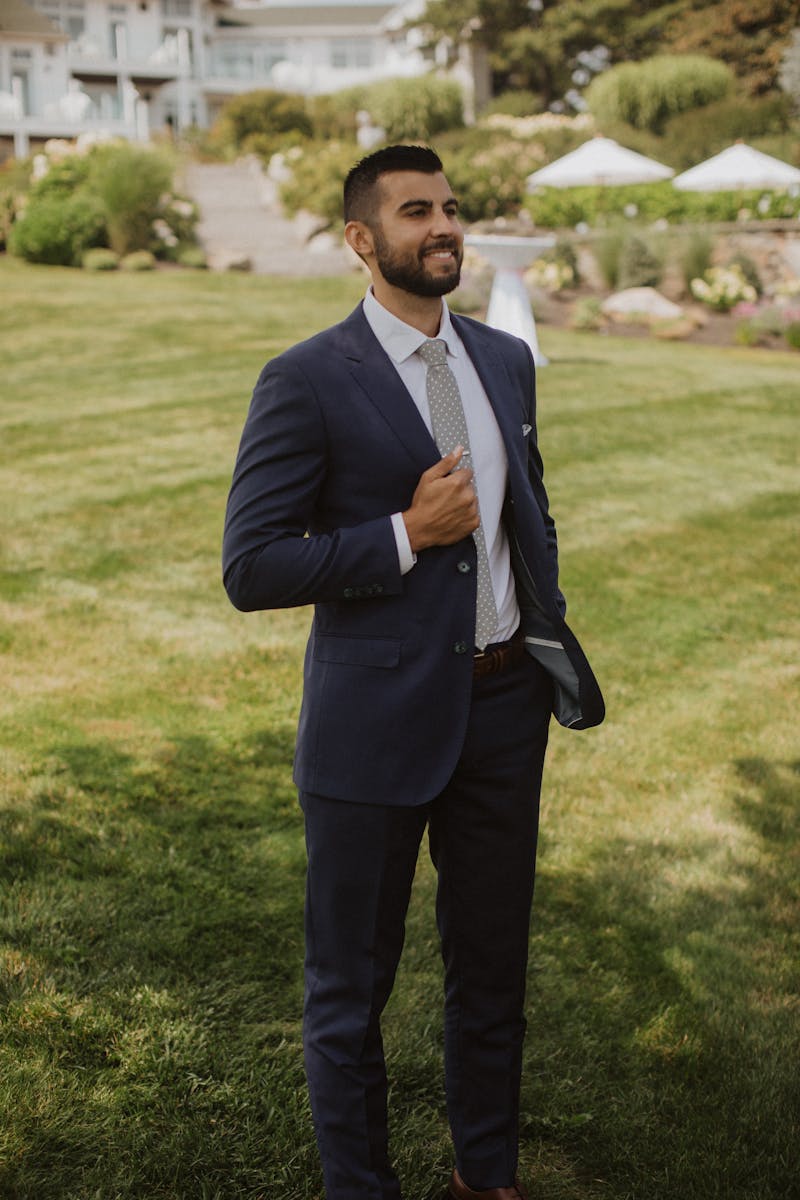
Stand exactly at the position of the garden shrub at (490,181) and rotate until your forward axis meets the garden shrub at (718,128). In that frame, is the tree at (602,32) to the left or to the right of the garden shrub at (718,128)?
left

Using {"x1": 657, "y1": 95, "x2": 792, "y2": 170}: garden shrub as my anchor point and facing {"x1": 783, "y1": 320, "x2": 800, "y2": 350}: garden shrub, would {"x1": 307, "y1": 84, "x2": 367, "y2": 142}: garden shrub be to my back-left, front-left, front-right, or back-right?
back-right

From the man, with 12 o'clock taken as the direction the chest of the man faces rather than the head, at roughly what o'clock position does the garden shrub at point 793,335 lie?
The garden shrub is roughly at 8 o'clock from the man.

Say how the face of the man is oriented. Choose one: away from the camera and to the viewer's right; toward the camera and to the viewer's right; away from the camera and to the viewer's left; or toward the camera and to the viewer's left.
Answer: toward the camera and to the viewer's right

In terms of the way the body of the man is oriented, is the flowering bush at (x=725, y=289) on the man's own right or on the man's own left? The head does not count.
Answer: on the man's own left

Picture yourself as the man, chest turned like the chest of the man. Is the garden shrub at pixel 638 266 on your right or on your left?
on your left

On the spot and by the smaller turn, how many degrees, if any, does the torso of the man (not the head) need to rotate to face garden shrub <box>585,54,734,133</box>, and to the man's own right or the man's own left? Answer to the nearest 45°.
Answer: approximately 135° to the man's own left

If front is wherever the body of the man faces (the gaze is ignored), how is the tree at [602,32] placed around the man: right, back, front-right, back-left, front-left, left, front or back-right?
back-left

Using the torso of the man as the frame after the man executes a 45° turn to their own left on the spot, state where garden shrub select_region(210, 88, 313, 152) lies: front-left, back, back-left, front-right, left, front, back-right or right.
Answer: left

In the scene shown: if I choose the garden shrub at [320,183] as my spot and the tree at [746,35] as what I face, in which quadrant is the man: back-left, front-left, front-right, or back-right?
back-right
